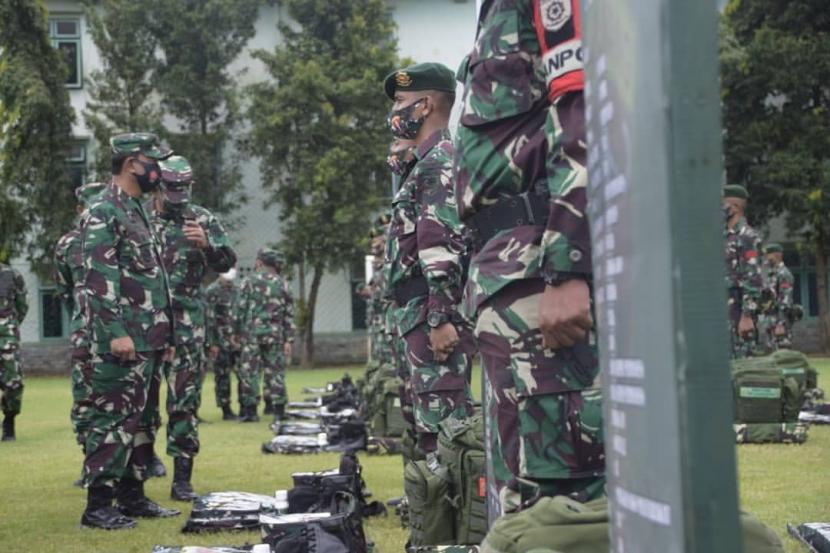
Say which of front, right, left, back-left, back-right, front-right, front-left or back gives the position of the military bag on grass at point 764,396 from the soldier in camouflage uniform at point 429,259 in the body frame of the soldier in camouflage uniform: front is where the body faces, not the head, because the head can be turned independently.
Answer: back-right

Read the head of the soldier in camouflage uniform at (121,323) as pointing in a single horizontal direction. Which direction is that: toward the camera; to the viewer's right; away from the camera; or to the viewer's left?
to the viewer's right

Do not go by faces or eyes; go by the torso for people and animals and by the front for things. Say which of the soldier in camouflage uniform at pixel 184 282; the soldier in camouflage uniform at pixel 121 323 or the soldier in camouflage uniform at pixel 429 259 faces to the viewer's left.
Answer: the soldier in camouflage uniform at pixel 429 259

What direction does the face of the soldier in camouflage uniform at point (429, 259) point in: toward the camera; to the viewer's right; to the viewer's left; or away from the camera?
to the viewer's left

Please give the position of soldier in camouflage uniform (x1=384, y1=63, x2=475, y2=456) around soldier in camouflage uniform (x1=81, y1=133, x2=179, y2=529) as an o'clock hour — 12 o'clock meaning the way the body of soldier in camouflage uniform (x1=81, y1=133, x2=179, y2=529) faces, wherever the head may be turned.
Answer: soldier in camouflage uniform (x1=384, y1=63, x2=475, y2=456) is roughly at 12 o'clock from soldier in camouflage uniform (x1=81, y1=133, x2=179, y2=529).

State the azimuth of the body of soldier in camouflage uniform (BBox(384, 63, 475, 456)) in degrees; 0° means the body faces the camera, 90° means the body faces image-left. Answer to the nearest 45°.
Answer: approximately 90°

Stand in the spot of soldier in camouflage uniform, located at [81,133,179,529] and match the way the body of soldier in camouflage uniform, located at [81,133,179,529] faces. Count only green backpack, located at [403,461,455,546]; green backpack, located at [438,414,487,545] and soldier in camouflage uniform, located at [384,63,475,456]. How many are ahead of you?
3
